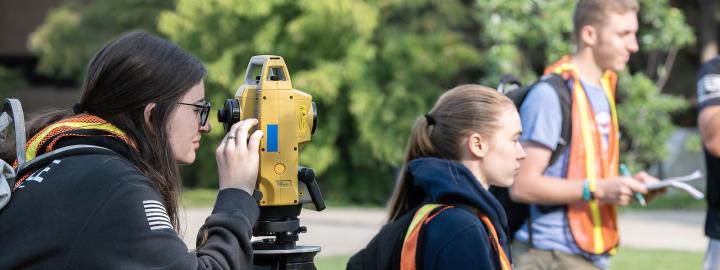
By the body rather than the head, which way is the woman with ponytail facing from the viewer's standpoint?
to the viewer's right

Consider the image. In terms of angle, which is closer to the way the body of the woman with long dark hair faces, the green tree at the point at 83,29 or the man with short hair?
the man with short hair

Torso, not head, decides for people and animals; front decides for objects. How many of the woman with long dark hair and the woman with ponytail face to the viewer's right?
2

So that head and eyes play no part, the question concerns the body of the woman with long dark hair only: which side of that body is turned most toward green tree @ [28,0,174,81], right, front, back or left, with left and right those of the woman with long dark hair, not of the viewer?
left
